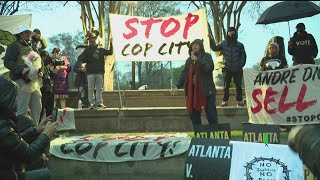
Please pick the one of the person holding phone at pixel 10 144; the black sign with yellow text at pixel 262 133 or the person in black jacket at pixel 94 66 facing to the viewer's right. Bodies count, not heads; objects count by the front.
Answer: the person holding phone

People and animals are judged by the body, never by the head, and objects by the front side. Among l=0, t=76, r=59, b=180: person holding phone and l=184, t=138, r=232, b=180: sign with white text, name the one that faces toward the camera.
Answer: the sign with white text

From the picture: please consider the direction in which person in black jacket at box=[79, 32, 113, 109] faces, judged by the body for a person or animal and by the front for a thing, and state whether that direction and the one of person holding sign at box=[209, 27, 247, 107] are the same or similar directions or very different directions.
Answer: same or similar directions

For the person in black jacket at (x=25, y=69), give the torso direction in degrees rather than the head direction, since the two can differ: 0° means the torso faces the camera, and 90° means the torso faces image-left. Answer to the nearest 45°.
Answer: approximately 315°

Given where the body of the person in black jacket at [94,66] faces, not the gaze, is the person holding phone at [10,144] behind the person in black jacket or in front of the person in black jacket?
in front

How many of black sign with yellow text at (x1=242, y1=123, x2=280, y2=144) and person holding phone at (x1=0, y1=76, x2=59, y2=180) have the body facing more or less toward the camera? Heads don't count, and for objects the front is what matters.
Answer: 1

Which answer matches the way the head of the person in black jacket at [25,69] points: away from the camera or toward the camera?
toward the camera

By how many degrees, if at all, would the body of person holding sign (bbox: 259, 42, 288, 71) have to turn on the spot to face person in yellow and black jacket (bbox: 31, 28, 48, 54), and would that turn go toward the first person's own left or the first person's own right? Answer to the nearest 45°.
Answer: approximately 90° to the first person's own right

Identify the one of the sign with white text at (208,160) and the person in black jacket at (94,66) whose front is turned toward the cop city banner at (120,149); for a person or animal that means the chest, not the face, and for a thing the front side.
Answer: the person in black jacket

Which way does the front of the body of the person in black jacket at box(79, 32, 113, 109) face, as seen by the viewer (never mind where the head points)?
toward the camera

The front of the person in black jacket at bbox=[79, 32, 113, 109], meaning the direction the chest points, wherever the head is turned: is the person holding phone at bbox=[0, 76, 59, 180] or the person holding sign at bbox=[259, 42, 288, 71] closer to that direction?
the person holding phone

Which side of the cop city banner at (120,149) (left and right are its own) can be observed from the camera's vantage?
front

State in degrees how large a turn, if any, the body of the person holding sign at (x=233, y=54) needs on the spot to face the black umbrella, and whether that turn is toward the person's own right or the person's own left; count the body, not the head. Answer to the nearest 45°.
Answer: approximately 90° to the person's own left

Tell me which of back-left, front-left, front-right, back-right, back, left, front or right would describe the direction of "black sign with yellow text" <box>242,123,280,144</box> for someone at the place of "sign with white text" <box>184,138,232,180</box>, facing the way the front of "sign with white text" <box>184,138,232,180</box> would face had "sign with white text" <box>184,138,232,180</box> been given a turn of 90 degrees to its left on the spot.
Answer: front-left

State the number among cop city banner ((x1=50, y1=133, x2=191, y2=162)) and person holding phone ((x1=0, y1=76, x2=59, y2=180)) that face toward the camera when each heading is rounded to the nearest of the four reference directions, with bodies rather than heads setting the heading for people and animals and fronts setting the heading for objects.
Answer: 1

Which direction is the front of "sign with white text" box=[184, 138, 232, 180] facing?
toward the camera
